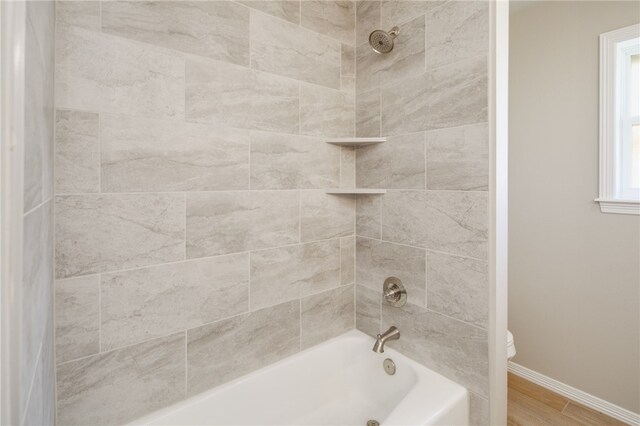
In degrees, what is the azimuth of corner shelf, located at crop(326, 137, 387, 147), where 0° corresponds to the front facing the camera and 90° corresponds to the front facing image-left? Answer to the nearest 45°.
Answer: approximately 0°

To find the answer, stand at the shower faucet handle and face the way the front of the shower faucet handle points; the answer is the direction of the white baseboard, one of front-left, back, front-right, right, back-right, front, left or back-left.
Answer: back

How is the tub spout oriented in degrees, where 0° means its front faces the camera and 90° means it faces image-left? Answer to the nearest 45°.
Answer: approximately 45°

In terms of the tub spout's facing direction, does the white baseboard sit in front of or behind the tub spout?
behind

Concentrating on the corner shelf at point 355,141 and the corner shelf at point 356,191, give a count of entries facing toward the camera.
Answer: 2

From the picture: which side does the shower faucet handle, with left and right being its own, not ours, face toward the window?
back

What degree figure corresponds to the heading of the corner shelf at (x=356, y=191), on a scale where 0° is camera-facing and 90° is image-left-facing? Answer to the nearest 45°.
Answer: approximately 0°

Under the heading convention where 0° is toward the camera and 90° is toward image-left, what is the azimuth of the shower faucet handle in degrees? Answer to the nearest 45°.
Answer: approximately 45°

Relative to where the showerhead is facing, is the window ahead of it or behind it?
behind

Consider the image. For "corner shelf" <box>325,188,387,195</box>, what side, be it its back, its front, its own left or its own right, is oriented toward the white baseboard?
left
